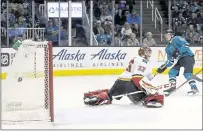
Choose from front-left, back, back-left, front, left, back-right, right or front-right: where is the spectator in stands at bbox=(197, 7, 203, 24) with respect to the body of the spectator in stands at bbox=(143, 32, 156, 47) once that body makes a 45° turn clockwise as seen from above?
back

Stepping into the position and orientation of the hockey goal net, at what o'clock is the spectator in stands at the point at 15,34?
The spectator in stands is roughly at 9 o'clock from the hockey goal net.

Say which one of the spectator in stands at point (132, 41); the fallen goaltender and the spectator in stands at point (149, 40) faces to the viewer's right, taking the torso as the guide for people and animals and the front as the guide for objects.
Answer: the fallen goaltender

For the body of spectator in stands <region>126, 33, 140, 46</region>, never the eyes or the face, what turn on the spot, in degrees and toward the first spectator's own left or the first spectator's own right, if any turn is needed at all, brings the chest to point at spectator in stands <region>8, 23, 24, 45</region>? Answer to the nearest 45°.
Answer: approximately 90° to the first spectator's own right

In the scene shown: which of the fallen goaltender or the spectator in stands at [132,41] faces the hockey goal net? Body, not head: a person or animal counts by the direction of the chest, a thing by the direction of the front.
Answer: the spectator in stands

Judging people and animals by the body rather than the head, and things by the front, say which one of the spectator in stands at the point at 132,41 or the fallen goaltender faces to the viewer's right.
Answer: the fallen goaltender

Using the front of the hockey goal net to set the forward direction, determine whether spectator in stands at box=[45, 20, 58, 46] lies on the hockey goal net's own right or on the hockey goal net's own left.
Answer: on the hockey goal net's own left

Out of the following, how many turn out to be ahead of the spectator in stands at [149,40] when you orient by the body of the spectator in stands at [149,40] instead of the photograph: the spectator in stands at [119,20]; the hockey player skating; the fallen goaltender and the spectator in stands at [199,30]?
2

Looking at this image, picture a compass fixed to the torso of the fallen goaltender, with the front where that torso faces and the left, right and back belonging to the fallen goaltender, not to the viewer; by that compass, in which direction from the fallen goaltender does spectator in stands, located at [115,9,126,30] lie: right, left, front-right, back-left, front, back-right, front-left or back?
left

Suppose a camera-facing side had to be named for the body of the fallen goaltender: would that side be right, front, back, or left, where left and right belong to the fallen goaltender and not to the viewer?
right

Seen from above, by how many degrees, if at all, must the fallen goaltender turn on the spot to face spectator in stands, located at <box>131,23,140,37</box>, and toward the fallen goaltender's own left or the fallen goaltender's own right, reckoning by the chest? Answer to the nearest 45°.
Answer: approximately 90° to the fallen goaltender's own left

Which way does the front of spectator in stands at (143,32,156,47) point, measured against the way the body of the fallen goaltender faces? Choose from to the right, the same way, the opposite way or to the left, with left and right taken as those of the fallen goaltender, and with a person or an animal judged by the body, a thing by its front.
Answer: to the right

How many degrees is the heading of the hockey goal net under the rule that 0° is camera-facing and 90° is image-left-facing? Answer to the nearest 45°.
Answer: approximately 270°

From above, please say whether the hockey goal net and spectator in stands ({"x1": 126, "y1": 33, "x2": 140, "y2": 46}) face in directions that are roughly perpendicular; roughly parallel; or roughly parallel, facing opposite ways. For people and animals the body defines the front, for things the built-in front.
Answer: roughly perpendicular

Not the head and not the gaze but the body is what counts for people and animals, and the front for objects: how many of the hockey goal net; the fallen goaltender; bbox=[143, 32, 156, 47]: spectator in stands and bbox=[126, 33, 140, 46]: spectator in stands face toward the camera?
2
